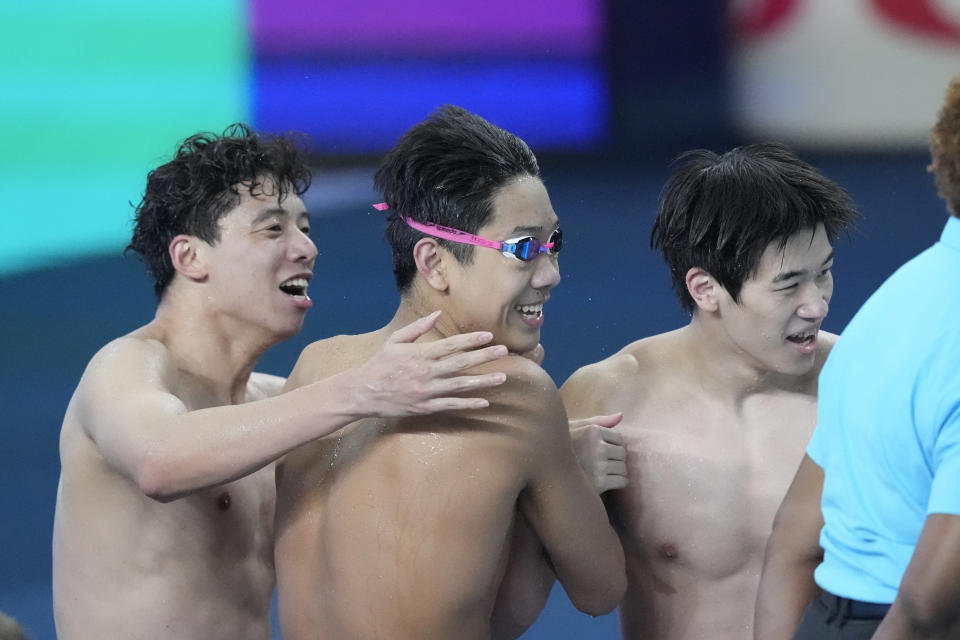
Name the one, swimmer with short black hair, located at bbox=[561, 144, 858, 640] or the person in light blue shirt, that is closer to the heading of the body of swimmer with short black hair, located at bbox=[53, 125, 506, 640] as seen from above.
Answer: the person in light blue shirt

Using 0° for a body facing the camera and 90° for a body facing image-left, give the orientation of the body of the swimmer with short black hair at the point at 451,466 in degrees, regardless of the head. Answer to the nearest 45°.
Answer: approximately 225°

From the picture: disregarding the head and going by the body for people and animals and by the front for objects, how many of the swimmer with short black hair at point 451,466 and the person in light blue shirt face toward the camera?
0

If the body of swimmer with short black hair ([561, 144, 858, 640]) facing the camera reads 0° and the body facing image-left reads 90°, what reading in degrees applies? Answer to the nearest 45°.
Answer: approximately 315°

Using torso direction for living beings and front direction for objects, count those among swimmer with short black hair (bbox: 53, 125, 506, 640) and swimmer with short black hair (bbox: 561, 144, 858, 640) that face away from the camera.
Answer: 0

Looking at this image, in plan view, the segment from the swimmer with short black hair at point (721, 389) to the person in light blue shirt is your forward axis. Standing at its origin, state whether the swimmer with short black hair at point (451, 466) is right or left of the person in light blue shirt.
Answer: right

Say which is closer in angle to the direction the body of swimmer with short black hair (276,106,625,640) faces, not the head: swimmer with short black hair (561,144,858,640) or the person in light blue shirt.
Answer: the swimmer with short black hair

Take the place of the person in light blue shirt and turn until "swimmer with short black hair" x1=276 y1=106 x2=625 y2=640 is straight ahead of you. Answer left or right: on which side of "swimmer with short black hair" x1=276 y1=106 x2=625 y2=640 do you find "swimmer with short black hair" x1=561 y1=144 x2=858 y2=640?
right

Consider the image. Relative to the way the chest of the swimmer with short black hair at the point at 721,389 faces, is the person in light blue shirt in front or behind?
in front

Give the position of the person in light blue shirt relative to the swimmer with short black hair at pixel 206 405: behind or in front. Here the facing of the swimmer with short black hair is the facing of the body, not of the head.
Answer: in front

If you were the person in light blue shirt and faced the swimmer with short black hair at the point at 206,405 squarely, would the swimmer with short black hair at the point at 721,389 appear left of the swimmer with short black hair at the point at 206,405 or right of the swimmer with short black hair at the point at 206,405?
right
